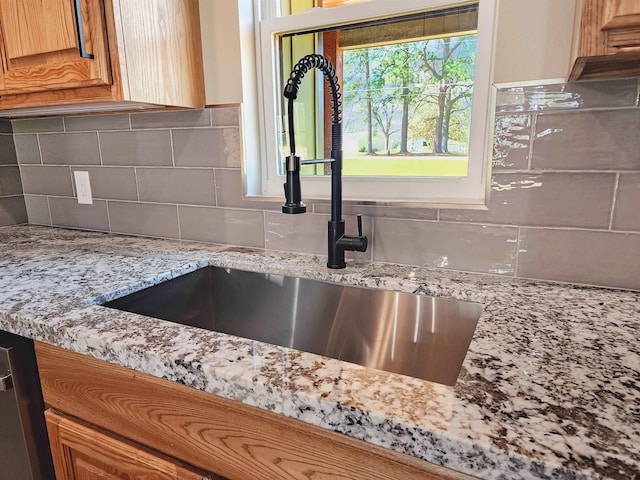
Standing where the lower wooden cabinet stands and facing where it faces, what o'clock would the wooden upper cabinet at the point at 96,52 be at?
The wooden upper cabinet is roughly at 4 o'clock from the lower wooden cabinet.

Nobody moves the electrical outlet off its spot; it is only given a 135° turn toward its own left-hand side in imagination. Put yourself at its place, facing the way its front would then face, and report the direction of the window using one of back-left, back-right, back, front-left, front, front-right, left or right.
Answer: front-right

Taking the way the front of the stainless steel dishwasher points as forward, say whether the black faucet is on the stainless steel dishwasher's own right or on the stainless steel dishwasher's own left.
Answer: on the stainless steel dishwasher's own left

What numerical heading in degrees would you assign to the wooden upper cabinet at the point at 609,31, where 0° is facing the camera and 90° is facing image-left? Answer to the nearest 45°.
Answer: approximately 0°
